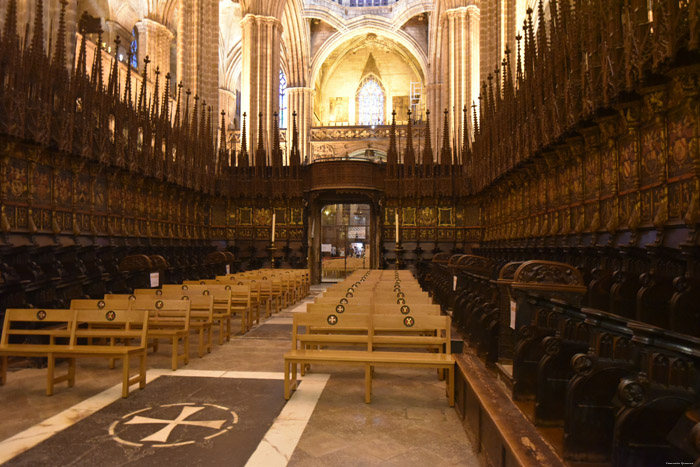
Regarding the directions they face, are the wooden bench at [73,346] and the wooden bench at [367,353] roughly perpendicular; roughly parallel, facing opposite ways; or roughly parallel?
roughly parallel

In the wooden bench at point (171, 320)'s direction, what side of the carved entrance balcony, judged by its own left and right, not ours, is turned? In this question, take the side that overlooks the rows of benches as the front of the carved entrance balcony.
front

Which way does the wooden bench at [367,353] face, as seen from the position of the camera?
facing the viewer

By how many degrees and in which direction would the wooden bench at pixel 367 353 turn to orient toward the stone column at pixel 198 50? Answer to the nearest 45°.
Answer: approximately 135° to its right

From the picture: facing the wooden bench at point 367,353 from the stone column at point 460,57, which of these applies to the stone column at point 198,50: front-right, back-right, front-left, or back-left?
front-right

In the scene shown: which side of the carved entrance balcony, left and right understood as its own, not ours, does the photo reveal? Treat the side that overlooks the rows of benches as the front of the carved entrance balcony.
front

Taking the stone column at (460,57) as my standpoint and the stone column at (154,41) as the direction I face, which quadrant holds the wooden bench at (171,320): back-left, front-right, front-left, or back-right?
front-left

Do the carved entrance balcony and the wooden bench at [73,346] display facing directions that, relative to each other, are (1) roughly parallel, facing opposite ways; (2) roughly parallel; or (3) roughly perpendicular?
roughly parallel
